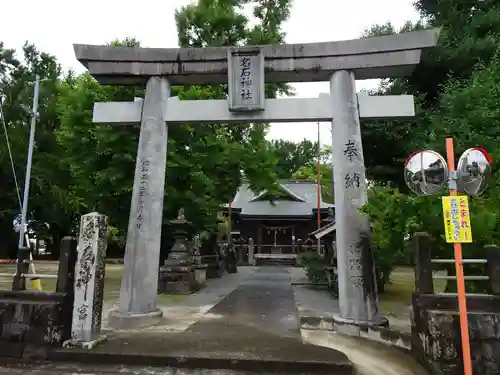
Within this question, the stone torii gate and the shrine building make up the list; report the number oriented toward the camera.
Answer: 2

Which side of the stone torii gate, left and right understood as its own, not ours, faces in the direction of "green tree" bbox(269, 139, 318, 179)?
back

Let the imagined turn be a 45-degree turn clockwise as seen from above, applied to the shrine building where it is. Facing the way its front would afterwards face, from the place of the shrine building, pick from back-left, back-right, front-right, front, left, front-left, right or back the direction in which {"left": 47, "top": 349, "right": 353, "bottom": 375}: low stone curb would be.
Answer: front-left

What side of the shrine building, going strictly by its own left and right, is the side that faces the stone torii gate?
front

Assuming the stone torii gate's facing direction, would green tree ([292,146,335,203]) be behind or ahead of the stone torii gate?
behind

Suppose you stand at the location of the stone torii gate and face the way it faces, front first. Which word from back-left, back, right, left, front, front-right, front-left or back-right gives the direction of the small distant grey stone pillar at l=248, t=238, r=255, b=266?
back

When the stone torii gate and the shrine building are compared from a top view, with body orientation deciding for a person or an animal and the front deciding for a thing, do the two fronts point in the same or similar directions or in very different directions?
same or similar directions

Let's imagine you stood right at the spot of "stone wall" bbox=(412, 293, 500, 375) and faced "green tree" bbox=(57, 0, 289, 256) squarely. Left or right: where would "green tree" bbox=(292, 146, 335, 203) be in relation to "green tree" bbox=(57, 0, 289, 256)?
right

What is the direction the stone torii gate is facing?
toward the camera

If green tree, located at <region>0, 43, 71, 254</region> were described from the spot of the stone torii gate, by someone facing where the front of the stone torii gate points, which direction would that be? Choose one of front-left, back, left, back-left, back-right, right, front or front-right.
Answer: back-right

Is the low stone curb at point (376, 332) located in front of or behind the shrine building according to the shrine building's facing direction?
in front

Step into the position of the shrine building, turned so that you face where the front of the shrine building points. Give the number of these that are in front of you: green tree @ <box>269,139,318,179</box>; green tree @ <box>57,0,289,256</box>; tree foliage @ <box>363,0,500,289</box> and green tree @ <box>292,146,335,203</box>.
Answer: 2

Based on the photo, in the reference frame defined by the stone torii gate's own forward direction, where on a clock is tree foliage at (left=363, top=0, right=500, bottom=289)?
The tree foliage is roughly at 8 o'clock from the stone torii gate.

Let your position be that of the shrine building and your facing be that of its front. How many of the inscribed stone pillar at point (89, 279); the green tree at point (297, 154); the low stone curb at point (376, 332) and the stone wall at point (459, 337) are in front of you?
3

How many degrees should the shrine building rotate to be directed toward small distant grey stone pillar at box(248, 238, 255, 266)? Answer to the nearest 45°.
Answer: approximately 45° to its right

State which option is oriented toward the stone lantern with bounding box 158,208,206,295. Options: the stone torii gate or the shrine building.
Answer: the shrine building

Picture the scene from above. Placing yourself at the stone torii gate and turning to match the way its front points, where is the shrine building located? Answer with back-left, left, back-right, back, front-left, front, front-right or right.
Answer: back

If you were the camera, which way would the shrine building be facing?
facing the viewer
